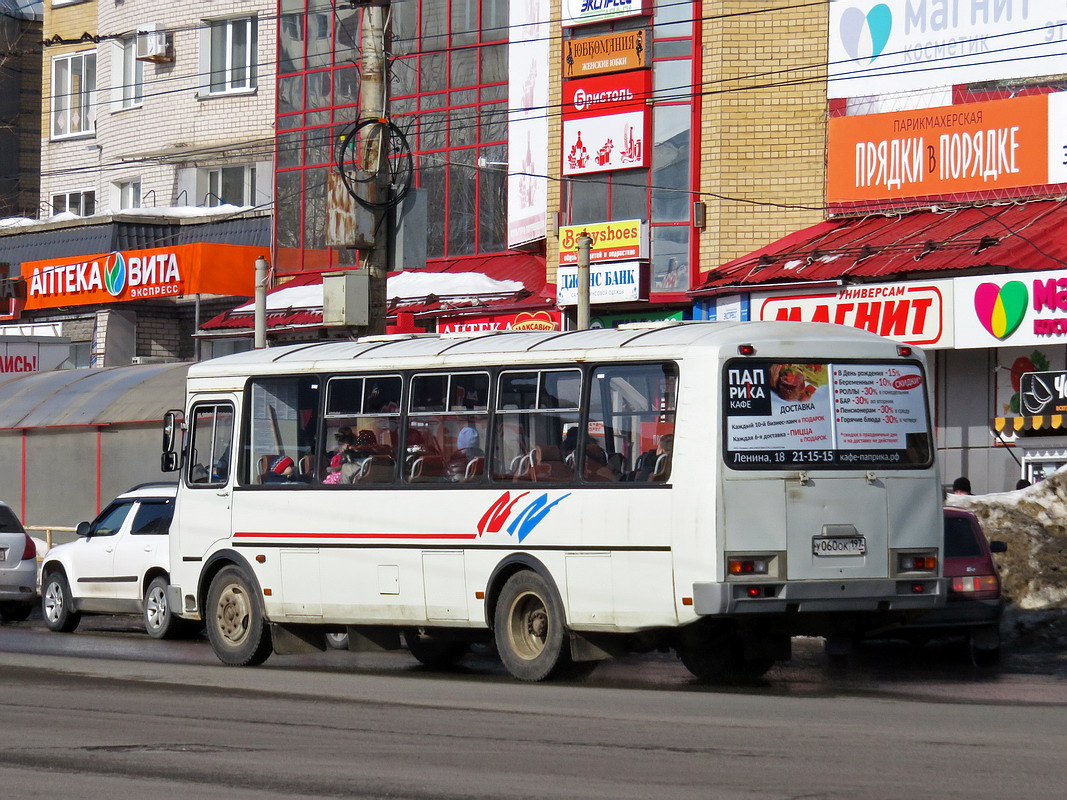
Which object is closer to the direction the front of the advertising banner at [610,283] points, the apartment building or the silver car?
the silver car

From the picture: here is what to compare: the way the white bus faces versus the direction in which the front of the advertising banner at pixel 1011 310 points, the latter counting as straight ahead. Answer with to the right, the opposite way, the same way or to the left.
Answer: to the right

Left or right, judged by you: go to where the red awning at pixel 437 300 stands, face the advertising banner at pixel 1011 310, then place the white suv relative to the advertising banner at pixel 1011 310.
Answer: right

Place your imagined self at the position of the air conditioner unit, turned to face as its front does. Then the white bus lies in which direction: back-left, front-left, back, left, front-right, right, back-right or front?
front-left

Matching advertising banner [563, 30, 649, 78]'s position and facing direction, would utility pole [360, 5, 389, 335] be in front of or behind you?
in front

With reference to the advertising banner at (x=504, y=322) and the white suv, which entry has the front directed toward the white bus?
the advertising banner

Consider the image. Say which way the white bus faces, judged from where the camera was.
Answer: facing away from the viewer and to the left of the viewer

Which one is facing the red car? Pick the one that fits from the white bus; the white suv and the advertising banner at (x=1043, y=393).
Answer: the advertising banner

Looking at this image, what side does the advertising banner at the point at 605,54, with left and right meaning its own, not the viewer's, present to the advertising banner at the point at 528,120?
right

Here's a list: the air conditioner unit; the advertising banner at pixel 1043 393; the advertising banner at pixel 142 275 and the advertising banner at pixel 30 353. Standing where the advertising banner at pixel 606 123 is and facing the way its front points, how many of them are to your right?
3

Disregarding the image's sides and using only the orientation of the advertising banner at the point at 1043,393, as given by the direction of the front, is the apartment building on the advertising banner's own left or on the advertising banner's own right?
on the advertising banner's own right
